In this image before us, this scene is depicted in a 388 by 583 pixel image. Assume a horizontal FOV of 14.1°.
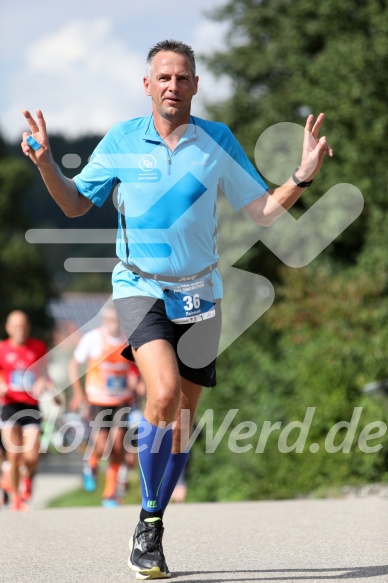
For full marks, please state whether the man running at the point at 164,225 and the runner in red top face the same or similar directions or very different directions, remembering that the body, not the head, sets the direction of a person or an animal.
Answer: same or similar directions

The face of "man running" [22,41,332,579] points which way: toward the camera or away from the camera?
toward the camera

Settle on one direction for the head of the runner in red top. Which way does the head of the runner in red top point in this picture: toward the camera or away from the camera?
toward the camera

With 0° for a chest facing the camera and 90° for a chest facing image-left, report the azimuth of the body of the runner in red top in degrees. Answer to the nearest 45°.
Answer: approximately 0°

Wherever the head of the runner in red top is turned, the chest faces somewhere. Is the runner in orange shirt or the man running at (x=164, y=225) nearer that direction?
the man running

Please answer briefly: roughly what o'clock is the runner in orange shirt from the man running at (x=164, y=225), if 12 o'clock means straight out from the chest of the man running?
The runner in orange shirt is roughly at 6 o'clock from the man running.

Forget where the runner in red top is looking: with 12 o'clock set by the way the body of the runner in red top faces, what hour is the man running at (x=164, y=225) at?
The man running is roughly at 12 o'clock from the runner in red top.

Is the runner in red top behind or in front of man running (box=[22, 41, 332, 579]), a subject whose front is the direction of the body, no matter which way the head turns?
behind

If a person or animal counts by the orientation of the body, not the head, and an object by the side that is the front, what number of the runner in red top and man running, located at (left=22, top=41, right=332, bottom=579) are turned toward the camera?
2
